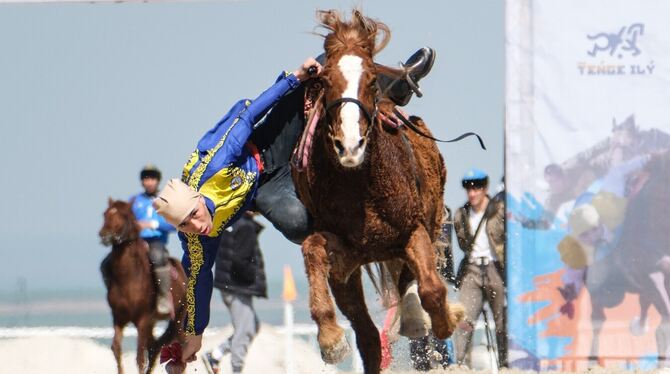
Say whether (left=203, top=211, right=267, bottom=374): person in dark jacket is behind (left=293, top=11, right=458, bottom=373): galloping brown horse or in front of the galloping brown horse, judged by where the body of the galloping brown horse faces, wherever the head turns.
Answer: behind

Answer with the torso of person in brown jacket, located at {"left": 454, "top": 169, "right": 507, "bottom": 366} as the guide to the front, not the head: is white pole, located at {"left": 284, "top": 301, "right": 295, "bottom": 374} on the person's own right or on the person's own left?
on the person's own right

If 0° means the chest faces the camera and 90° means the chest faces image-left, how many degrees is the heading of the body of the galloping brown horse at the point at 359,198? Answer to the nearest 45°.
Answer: approximately 0°

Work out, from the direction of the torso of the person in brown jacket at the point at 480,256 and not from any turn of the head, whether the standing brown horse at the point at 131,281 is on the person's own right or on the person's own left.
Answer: on the person's own right

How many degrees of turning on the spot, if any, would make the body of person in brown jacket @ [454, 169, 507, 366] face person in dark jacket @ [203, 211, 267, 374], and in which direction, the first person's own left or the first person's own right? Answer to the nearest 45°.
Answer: approximately 90° to the first person's own right

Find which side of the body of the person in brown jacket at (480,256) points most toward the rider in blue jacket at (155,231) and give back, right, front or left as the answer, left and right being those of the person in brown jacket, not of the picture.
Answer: right

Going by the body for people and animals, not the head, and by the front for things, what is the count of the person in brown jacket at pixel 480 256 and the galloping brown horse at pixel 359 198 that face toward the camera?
2
